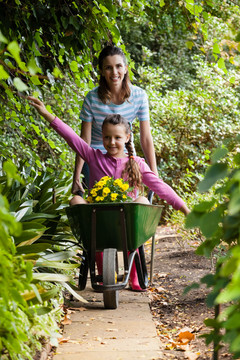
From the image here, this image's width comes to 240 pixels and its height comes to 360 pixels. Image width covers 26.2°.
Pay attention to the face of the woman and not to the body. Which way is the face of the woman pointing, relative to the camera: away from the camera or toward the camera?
toward the camera

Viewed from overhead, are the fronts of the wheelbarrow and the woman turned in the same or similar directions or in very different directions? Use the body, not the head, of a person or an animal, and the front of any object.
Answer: same or similar directions

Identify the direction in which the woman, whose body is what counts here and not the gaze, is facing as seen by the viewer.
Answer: toward the camera

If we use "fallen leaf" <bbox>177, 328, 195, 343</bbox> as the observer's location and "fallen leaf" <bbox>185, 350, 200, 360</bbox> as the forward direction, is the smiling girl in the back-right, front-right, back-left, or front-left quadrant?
back-right

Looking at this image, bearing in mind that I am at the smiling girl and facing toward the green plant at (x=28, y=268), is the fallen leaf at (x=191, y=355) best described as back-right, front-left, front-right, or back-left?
front-left

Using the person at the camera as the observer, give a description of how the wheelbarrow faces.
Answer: facing the viewer

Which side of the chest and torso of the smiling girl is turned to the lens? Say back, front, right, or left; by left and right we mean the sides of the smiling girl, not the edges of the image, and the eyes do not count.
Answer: front

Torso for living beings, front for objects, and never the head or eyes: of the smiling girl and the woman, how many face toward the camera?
2
